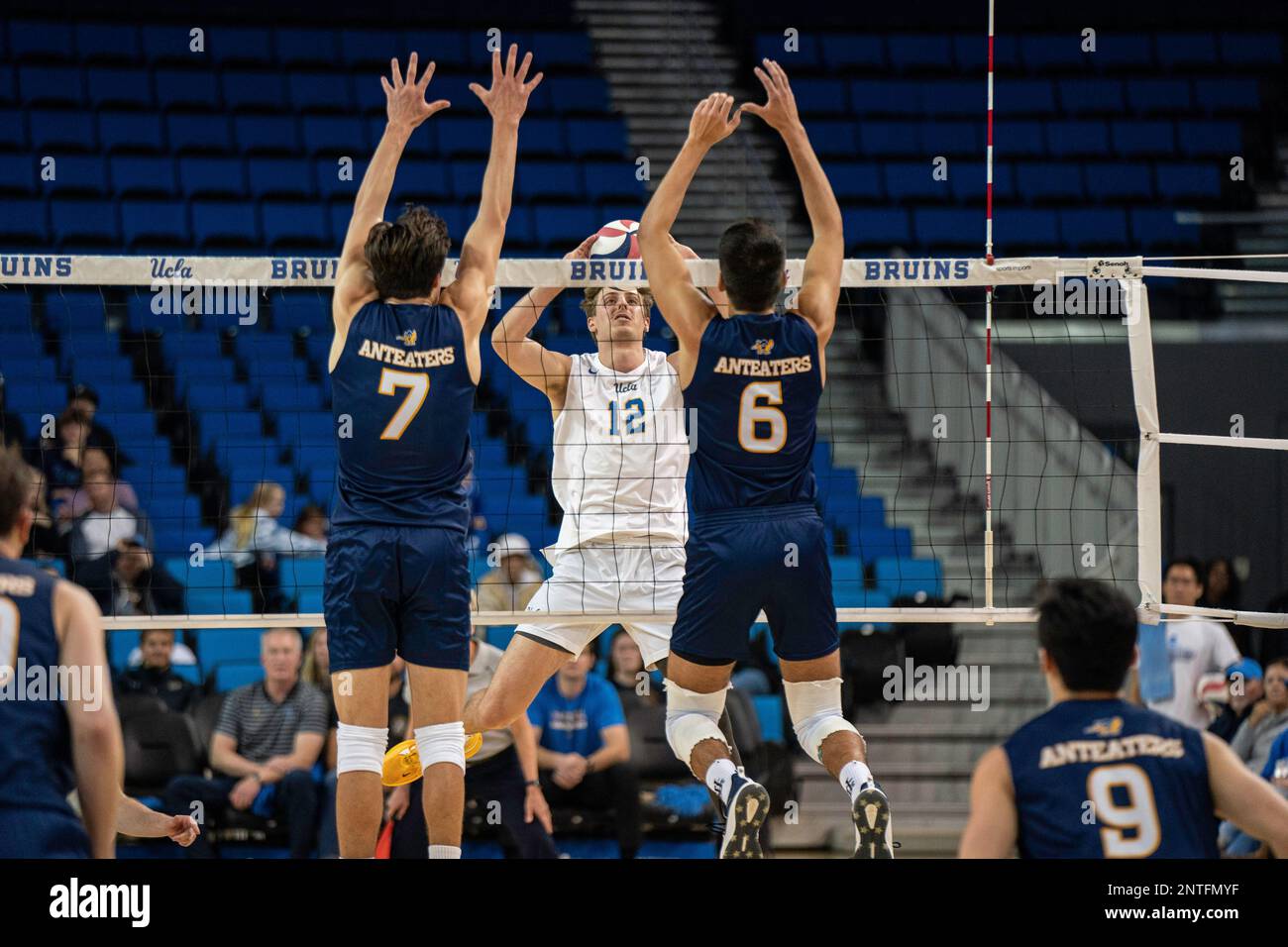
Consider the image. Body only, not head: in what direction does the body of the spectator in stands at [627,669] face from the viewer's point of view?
toward the camera

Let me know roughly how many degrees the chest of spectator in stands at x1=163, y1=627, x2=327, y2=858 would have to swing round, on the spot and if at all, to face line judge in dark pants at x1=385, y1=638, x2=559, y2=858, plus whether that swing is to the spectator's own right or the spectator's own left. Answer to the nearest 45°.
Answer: approximately 45° to the spectator's own left

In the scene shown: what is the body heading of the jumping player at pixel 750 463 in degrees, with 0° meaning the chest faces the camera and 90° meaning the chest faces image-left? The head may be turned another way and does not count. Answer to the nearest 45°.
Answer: approximately 180°

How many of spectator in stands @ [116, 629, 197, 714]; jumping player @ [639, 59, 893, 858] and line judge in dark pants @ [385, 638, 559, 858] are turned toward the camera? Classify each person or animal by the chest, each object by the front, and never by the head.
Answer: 2

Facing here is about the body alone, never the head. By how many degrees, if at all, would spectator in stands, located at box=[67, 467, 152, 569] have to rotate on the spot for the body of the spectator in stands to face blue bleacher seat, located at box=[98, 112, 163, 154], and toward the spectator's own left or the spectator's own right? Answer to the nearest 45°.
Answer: approximately 180°

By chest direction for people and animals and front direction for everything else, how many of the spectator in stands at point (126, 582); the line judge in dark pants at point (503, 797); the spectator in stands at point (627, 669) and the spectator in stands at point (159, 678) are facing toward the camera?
4

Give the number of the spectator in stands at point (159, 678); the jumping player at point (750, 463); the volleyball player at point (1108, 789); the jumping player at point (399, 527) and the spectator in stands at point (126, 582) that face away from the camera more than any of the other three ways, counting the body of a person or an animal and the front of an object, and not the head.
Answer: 3

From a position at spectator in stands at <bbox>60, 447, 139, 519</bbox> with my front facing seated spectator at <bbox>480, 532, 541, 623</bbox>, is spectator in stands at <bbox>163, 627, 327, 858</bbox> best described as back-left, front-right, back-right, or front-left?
front-right

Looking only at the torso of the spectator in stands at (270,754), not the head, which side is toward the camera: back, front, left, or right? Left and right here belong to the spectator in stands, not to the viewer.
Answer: front

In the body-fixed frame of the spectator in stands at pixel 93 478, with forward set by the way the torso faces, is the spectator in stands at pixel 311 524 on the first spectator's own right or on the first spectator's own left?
on the first spectator's own left

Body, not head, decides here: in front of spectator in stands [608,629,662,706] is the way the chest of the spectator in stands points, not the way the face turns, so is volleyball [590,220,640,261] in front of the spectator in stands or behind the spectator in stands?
in front

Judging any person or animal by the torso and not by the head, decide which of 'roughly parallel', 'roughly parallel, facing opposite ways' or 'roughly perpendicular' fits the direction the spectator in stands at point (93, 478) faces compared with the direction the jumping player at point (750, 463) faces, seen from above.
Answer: roughly parallel, facing opposite ways

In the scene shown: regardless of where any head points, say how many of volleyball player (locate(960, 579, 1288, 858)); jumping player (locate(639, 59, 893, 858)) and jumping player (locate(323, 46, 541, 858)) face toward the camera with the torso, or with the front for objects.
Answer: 0

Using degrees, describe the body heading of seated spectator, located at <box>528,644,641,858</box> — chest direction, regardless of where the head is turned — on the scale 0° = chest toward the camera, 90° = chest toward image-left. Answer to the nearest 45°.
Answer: approximately 0°

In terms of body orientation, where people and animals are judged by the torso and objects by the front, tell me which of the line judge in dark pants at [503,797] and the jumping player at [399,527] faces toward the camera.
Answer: the line judge in dark pants
